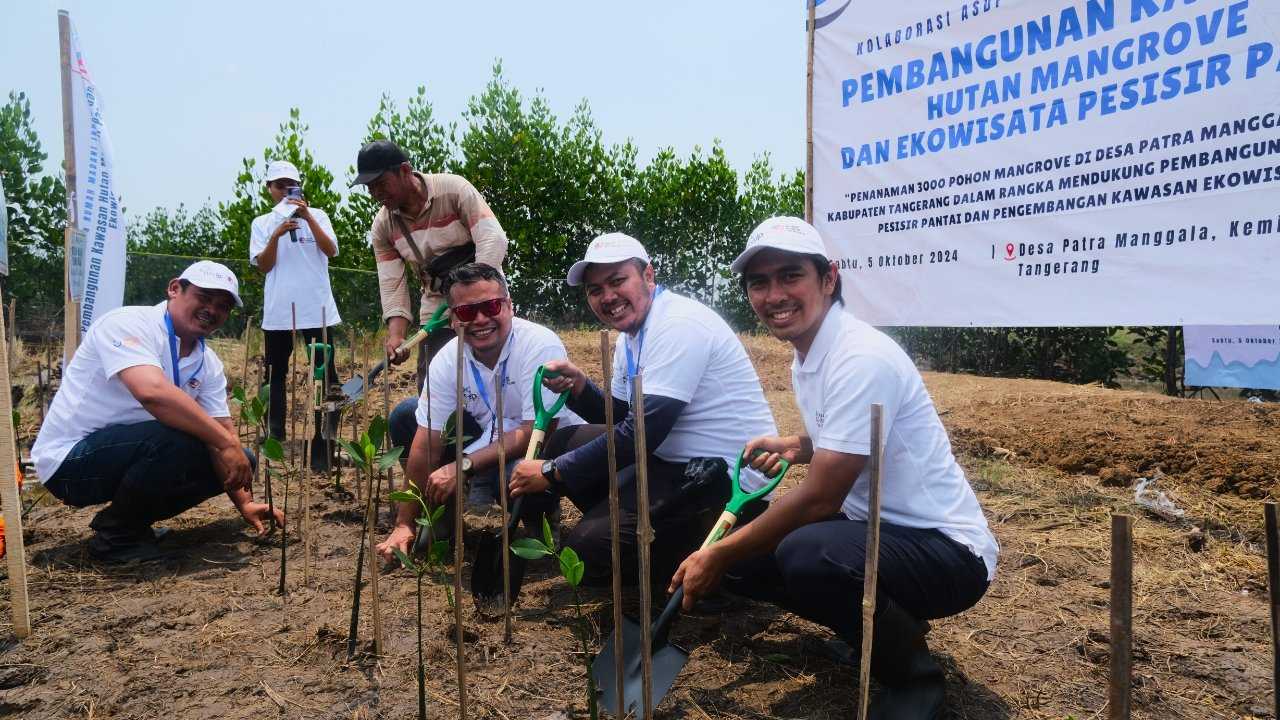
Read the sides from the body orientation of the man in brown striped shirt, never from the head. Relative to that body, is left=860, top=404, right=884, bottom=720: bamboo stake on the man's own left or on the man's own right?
on the man's own left

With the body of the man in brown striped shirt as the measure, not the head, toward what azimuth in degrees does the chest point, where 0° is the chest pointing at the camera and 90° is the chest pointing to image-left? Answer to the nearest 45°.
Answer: approximately 45°

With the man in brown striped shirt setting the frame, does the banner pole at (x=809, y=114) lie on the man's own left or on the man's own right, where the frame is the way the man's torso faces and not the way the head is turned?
on the man's own left

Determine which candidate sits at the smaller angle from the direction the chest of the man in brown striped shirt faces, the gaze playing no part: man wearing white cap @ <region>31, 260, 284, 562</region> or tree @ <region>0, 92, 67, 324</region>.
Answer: the man wearing white cap

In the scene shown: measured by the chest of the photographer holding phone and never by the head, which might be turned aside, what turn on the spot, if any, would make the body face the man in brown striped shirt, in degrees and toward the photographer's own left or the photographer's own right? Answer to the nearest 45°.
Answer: approximately 45° to the photographer's own left

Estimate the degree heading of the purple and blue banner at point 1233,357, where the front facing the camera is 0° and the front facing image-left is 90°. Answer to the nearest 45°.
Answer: approximately 0°
